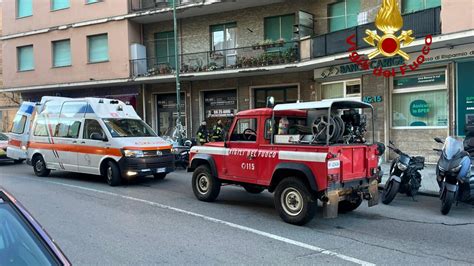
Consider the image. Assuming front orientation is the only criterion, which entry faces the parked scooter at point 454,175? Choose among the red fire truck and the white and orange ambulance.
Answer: the white and orange ambulance

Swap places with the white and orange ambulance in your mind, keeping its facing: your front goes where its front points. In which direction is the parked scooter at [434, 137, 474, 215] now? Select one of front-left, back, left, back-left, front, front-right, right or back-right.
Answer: front

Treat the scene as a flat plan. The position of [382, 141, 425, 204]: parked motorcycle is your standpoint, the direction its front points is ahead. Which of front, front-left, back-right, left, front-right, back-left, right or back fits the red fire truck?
front

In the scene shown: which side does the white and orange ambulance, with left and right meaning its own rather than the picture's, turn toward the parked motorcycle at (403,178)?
front

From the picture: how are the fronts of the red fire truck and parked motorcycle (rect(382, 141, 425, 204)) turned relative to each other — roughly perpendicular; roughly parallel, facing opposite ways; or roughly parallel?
roughly perpendicular

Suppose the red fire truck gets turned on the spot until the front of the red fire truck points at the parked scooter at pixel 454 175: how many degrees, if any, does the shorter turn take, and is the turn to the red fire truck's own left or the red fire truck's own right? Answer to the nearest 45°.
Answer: approximately 135° to the red fire truck's own right

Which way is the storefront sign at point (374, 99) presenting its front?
toward the camera

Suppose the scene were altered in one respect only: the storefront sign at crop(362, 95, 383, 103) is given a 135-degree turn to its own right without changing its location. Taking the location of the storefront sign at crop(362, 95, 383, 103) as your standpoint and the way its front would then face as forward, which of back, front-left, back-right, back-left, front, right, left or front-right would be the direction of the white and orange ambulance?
left

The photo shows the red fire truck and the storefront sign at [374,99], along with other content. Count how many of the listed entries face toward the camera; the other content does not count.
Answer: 1

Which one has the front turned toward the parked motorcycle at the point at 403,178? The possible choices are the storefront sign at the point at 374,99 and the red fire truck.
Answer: the storefront sign

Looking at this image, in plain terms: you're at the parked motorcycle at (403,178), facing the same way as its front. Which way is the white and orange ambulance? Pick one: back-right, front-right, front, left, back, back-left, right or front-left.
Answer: front-right

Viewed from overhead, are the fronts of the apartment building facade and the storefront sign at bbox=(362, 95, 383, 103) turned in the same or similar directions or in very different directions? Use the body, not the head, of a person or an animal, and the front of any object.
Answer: same or similar directions

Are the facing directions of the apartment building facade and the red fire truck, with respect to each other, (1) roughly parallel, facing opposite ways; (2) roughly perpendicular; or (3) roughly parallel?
roughly perpendicular

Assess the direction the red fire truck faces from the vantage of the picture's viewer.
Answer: facing away from the viewer and to the left of the viewer

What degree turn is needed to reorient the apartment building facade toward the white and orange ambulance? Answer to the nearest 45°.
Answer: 0° — it already faces it

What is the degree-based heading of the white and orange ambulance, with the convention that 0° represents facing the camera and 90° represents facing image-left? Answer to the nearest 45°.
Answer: approximately 315°

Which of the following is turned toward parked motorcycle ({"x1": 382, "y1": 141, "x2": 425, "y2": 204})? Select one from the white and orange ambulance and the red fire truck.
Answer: the white and orange ambulance

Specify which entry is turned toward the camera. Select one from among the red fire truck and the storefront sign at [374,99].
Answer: the storefront sign

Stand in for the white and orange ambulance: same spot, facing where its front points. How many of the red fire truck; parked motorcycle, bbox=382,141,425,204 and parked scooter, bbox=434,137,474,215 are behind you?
0
